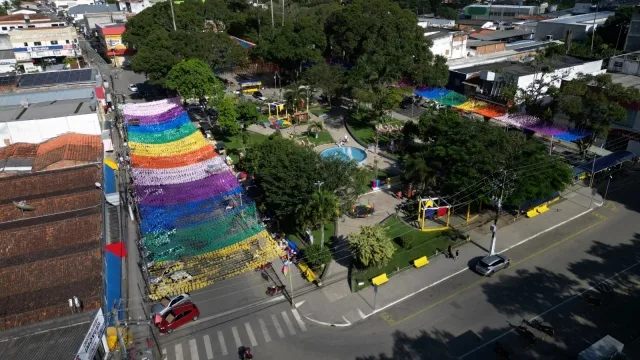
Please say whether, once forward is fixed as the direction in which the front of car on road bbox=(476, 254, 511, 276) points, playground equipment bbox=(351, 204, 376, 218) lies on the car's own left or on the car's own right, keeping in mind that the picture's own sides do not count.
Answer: on the car's own left

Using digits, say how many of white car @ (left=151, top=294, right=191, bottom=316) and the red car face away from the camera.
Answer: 0

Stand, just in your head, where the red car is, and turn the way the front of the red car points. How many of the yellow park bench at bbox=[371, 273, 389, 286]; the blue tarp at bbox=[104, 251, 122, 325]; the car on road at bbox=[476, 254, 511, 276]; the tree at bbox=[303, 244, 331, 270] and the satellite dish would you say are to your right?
2

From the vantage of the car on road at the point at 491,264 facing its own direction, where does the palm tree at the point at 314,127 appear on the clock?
The palm tree is roughly at 9 o'clock from the car on road.

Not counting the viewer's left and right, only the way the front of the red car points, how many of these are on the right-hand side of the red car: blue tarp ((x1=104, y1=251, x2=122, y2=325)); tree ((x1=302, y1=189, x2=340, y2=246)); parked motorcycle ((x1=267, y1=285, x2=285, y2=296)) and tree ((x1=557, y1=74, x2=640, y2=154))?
1
